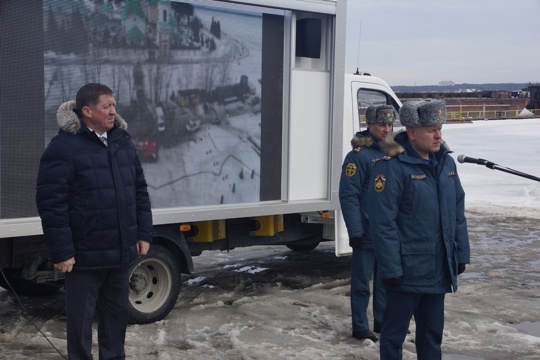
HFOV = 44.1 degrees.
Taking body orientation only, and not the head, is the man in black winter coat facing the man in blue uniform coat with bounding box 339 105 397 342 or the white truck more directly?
the man in blue uniform coat

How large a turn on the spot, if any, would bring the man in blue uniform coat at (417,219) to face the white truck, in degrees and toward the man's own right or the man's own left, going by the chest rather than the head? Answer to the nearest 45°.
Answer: approximately 180°

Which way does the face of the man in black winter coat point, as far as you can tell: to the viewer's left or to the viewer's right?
to the viewer's right

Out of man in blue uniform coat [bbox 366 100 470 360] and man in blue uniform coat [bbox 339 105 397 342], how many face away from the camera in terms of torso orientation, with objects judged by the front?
0

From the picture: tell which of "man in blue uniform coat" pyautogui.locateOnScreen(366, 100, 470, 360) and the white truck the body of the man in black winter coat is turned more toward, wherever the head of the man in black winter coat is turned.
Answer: the man in blue uniform coat

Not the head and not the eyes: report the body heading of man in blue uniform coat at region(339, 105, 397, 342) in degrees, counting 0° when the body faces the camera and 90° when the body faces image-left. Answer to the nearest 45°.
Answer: approximately 315°
